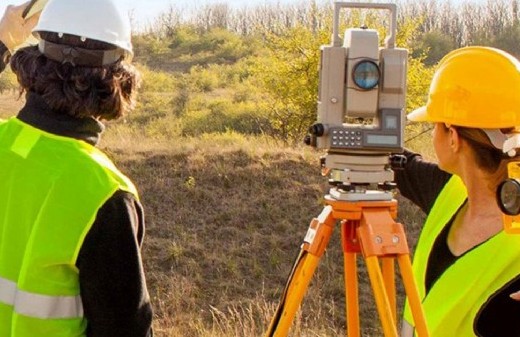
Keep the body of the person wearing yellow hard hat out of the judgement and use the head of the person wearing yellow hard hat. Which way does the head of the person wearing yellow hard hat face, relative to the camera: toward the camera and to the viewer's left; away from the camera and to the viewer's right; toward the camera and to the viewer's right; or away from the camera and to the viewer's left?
away from the camera and to the viewer's left

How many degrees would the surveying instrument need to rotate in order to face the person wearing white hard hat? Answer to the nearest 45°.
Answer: approximately 45° to its right

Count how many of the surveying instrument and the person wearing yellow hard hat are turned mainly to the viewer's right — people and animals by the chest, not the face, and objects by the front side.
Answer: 0

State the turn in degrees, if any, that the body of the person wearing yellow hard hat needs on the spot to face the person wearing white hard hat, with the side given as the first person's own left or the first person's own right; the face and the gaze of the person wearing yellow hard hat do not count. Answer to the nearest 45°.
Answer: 0° — they already face them

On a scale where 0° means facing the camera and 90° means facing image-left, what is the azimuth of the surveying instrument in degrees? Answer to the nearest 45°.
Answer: approximately 0°

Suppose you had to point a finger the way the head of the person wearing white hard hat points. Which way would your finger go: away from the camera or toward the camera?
away from the camera
